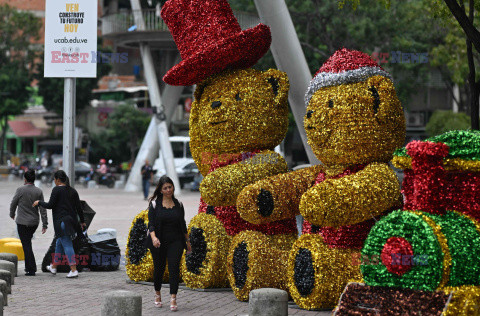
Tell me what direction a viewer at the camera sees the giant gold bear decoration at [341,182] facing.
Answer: facing the viewer and to the left of the viewer

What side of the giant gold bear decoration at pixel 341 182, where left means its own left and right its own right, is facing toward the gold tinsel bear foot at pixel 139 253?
right

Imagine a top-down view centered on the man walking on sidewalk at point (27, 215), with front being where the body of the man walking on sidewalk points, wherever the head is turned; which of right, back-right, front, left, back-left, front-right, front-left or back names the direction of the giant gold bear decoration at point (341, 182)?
back-right

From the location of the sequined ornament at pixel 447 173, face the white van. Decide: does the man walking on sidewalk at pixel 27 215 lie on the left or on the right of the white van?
left
